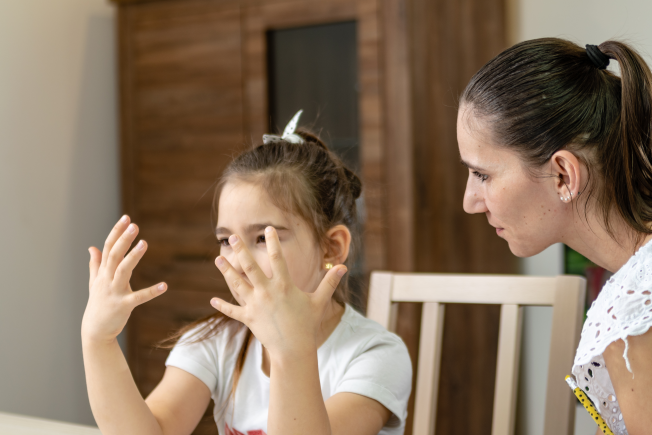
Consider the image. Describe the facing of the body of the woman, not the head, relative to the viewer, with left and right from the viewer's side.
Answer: facing to the left of the viewer

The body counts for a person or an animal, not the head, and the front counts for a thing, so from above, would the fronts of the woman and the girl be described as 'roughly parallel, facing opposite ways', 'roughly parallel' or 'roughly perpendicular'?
roughly perpendicular

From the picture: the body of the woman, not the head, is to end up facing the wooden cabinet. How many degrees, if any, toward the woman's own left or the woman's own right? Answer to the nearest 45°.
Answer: approximately 45° to the woman's own right

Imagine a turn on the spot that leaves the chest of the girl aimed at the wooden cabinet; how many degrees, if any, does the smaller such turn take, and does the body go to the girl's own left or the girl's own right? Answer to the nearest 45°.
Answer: approximately 135° to the girl's own right
